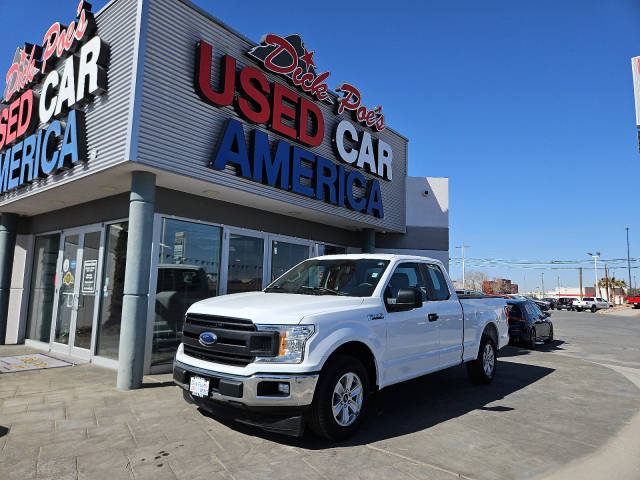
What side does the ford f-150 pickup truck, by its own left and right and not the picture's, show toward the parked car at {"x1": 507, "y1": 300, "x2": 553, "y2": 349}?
back

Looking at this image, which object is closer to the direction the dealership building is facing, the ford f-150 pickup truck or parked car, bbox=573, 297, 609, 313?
the ford f-150 pickup truck

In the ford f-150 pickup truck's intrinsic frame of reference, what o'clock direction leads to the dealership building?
The dealership building is roughly at 3 o'clock from the ford f-150 pickup truck.

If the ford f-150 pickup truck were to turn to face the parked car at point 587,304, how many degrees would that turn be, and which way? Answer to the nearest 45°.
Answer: approximately 180°

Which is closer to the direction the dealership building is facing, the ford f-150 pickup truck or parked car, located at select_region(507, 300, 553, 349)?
the ford f-150 pickup truck

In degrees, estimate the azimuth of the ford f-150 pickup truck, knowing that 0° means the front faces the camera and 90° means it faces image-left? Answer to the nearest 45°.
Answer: approximately 45°
